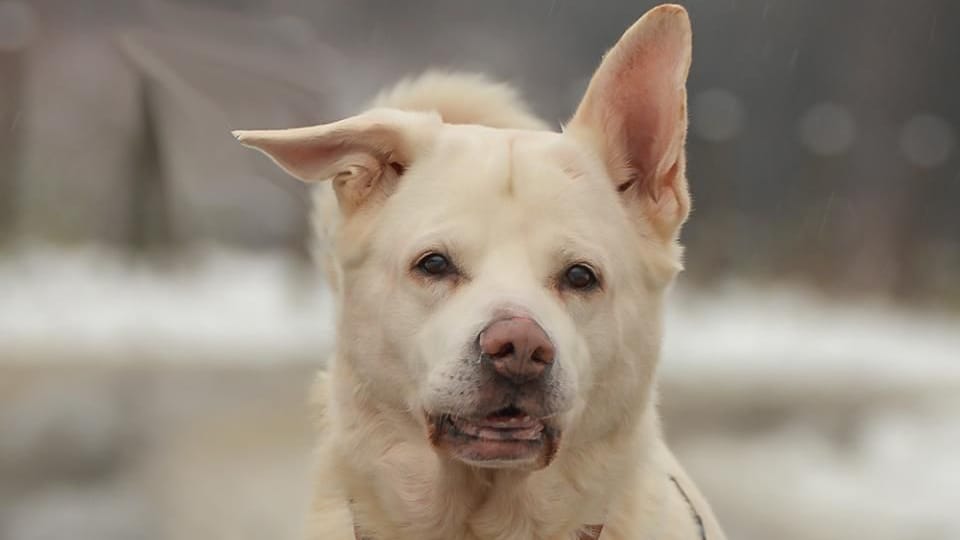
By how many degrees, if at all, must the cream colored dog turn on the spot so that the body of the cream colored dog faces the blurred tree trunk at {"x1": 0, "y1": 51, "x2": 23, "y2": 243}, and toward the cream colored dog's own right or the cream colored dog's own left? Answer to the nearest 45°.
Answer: approximately 135° to the cream colored dog's own right

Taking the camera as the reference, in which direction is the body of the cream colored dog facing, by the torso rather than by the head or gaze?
toward the camera
